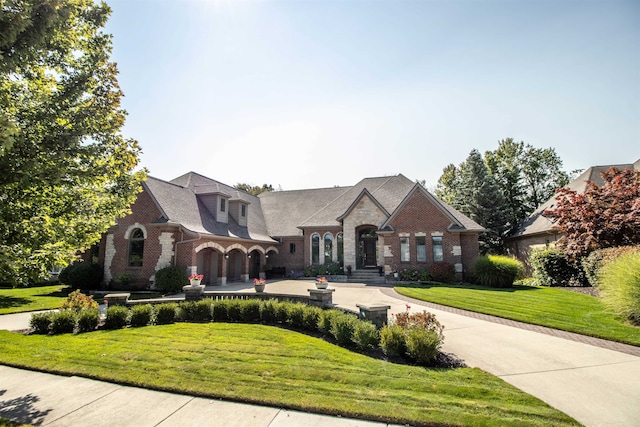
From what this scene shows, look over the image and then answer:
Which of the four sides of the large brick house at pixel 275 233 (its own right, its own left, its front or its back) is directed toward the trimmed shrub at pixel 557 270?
left

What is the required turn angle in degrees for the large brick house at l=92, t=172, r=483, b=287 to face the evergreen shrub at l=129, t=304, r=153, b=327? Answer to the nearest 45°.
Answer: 0° — it already faces it

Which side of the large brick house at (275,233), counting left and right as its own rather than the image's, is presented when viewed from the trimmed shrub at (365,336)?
front

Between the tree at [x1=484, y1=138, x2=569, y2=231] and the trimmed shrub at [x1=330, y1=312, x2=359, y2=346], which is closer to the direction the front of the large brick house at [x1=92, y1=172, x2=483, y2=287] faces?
the trimmed shrub

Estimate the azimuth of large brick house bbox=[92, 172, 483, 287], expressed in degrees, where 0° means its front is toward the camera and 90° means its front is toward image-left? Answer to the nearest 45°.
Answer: approximately 0°

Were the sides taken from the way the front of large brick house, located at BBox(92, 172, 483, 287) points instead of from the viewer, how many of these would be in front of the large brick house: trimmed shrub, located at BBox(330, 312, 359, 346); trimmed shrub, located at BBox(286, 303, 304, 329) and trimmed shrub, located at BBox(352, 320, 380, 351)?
3

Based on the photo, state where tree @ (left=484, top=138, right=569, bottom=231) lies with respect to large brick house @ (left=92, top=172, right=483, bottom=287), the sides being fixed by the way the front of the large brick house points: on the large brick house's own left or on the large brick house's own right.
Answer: on the large brick house's own left

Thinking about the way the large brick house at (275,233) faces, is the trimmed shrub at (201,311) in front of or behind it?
in front

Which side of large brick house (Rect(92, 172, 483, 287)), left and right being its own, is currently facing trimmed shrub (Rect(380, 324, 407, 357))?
front

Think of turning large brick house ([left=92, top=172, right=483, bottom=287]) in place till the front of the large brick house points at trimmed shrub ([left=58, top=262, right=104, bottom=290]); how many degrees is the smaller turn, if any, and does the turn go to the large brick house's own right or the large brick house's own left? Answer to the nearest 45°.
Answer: approximately 90° to the large brick house's own right

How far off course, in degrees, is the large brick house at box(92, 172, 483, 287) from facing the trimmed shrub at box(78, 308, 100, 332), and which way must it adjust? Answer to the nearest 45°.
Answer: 0° — it already faces it
